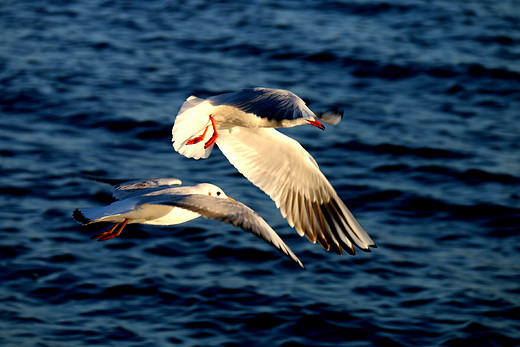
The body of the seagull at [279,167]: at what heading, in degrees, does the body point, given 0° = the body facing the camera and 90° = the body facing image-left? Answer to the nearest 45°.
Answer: approximately 270°
